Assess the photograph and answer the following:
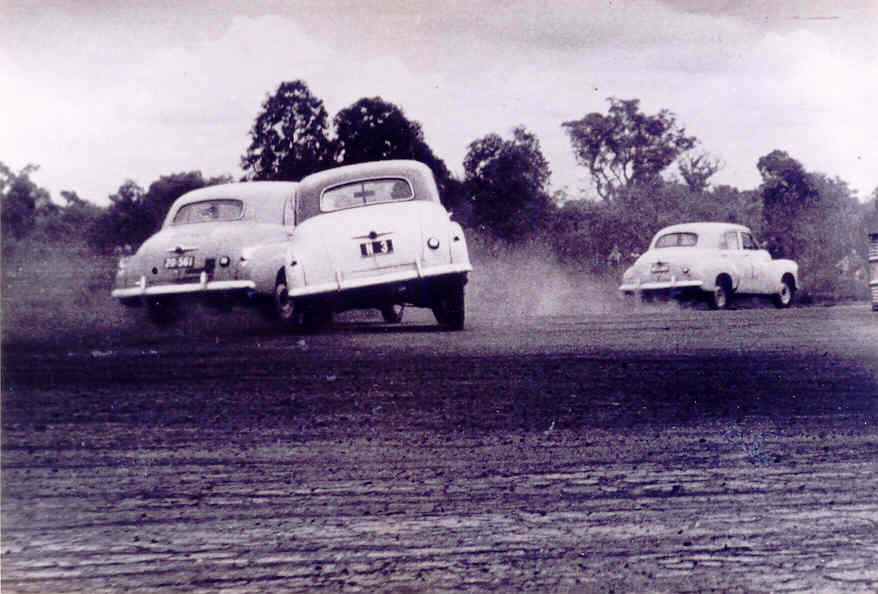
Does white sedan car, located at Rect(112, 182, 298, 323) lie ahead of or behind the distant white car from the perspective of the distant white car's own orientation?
behind

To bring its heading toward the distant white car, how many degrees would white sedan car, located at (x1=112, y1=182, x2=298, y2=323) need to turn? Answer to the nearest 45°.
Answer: approximately 45° to its right

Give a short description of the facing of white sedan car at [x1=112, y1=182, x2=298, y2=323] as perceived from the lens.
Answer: facing away from the viewer and to the right of the viewer

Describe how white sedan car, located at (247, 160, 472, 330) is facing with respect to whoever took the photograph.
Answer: facing away from the viewer

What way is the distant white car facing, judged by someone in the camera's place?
facing away from the viewer and to the right of the viewer

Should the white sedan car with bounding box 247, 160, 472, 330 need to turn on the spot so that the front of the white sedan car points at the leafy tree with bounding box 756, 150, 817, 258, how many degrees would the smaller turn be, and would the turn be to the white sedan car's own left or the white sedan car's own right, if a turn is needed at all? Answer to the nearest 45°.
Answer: approximately 90° to the white sedan car's own right
